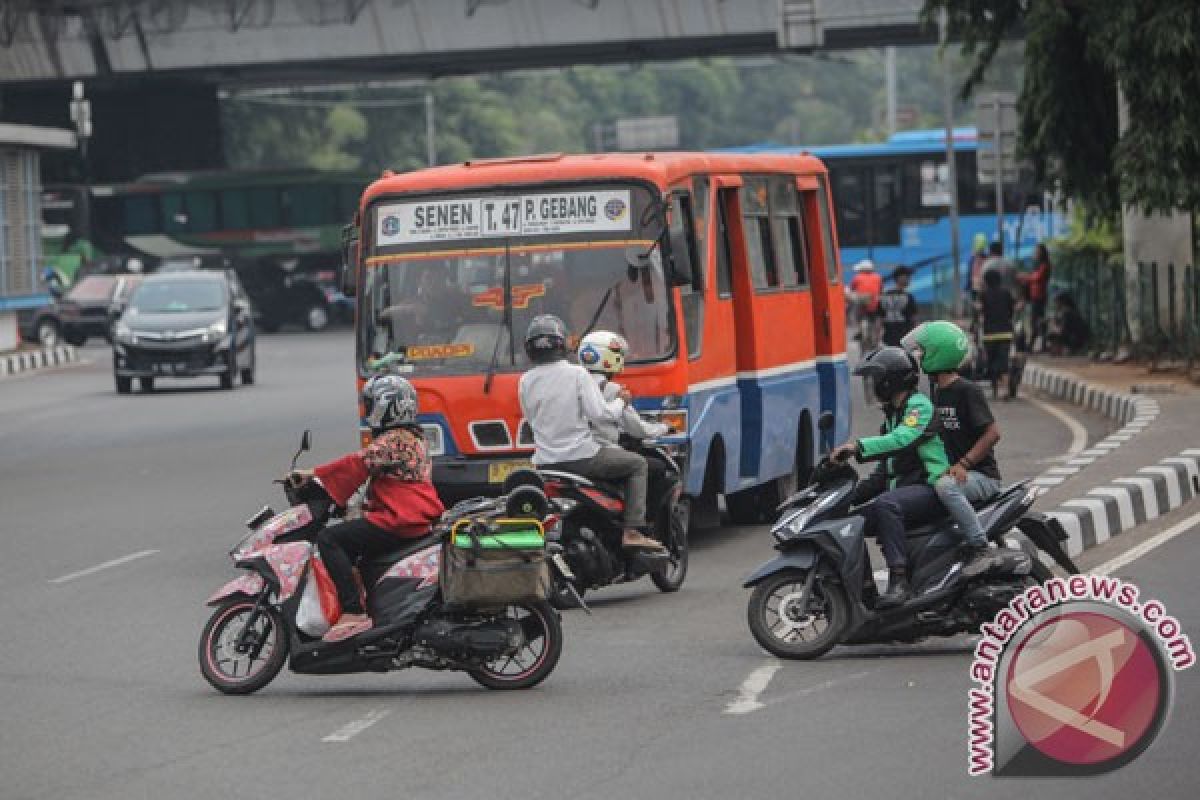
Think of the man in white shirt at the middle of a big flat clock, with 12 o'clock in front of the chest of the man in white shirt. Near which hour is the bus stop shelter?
The bus stop shelter is roughly at 10 o'clock from the man in white shirt.

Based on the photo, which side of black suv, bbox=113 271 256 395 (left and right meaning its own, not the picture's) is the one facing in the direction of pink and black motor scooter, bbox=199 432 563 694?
front

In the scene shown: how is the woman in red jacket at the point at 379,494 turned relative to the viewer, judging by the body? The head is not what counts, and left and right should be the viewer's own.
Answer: facing to the left of the viewer

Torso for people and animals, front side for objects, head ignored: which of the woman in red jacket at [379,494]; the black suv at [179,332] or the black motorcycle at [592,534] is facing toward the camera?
the black suv

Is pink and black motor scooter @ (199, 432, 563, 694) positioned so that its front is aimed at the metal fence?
no

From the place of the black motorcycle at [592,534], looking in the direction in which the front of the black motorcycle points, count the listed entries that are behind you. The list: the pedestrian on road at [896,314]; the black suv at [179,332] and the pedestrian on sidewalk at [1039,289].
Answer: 0

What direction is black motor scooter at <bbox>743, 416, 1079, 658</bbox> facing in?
to the viewer's left

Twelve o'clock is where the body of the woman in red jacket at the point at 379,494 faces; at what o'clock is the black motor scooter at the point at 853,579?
The black motor scooter is roughly at 6 o'clock from the woman in red jacket.

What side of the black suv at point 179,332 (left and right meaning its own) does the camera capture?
front

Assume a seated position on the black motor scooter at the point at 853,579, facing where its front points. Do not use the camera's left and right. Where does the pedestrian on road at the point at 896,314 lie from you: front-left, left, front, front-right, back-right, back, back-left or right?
right

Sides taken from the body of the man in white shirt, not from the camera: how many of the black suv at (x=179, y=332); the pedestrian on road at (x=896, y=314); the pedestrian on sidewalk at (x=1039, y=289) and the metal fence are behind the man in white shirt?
0

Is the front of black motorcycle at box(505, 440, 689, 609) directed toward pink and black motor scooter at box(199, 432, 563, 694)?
no

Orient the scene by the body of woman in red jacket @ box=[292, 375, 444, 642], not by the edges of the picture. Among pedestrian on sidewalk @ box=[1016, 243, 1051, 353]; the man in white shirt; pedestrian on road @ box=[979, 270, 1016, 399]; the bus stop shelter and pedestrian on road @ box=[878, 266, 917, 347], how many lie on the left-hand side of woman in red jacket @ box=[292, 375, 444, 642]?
0

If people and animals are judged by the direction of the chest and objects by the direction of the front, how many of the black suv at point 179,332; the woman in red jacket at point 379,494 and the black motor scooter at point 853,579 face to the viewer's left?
2

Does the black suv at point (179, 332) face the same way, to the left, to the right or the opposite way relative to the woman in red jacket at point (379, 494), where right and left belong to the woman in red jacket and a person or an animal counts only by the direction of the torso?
to the left

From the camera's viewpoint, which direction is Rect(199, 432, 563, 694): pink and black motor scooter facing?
to the viewer's left

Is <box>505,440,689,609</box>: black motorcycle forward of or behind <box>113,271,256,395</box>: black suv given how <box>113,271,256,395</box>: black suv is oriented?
forward
